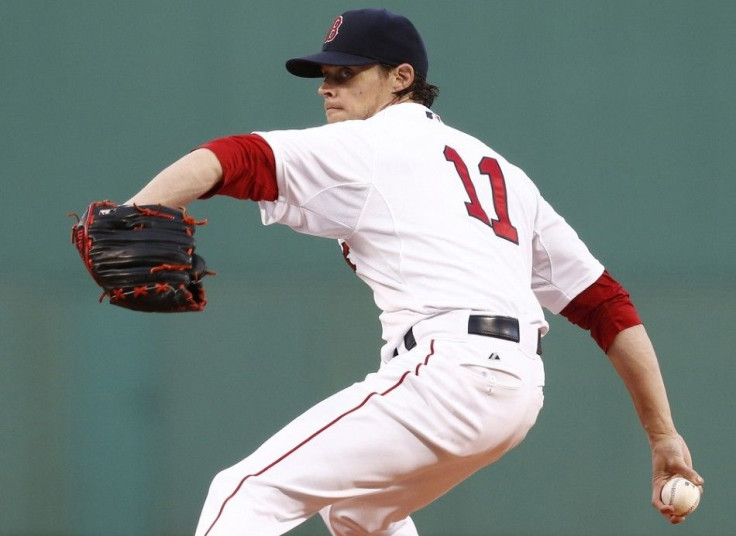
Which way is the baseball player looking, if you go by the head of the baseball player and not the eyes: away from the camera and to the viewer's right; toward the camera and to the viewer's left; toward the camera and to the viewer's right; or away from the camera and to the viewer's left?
toward the camera and to the viewer's left

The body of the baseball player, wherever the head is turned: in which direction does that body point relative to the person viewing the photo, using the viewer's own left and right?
facing away from the viewer and to the left of the viewer
